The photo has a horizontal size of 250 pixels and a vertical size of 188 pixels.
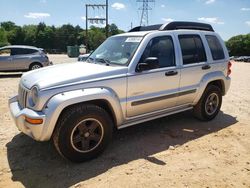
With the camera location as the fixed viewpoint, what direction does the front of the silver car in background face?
facing to the left of the viewer
